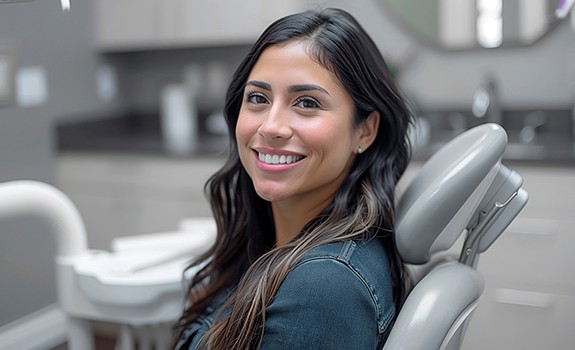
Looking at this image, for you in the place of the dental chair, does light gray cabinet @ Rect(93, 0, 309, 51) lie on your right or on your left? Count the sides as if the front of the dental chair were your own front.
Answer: on your right

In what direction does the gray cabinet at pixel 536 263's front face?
toward the camera

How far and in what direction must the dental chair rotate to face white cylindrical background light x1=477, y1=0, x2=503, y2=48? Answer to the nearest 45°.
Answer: approximately 90° to its right

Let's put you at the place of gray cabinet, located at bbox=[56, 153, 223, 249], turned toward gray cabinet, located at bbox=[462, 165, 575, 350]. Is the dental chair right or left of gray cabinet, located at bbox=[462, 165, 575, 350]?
right

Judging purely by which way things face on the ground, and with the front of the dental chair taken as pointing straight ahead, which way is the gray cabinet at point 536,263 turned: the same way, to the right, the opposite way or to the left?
to the left

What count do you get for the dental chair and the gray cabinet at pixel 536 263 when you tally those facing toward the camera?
1

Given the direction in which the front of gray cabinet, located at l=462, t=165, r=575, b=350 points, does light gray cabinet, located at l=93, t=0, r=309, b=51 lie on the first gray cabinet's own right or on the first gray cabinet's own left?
on the first gray cabinet's own right

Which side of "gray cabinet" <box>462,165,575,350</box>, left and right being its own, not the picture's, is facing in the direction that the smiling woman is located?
front

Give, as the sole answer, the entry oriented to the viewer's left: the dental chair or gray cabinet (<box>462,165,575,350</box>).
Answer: the dental chair

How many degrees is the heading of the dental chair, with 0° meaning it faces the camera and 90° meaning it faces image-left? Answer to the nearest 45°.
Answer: approximately 90°

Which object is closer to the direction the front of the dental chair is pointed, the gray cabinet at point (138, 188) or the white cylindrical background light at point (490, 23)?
the gray cabinet

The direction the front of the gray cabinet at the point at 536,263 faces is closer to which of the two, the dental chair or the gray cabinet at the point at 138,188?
the dental chair

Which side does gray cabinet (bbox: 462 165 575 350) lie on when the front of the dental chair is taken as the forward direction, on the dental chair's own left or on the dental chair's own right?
on the dental chair's own right

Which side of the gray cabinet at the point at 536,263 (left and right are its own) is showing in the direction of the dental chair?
front
